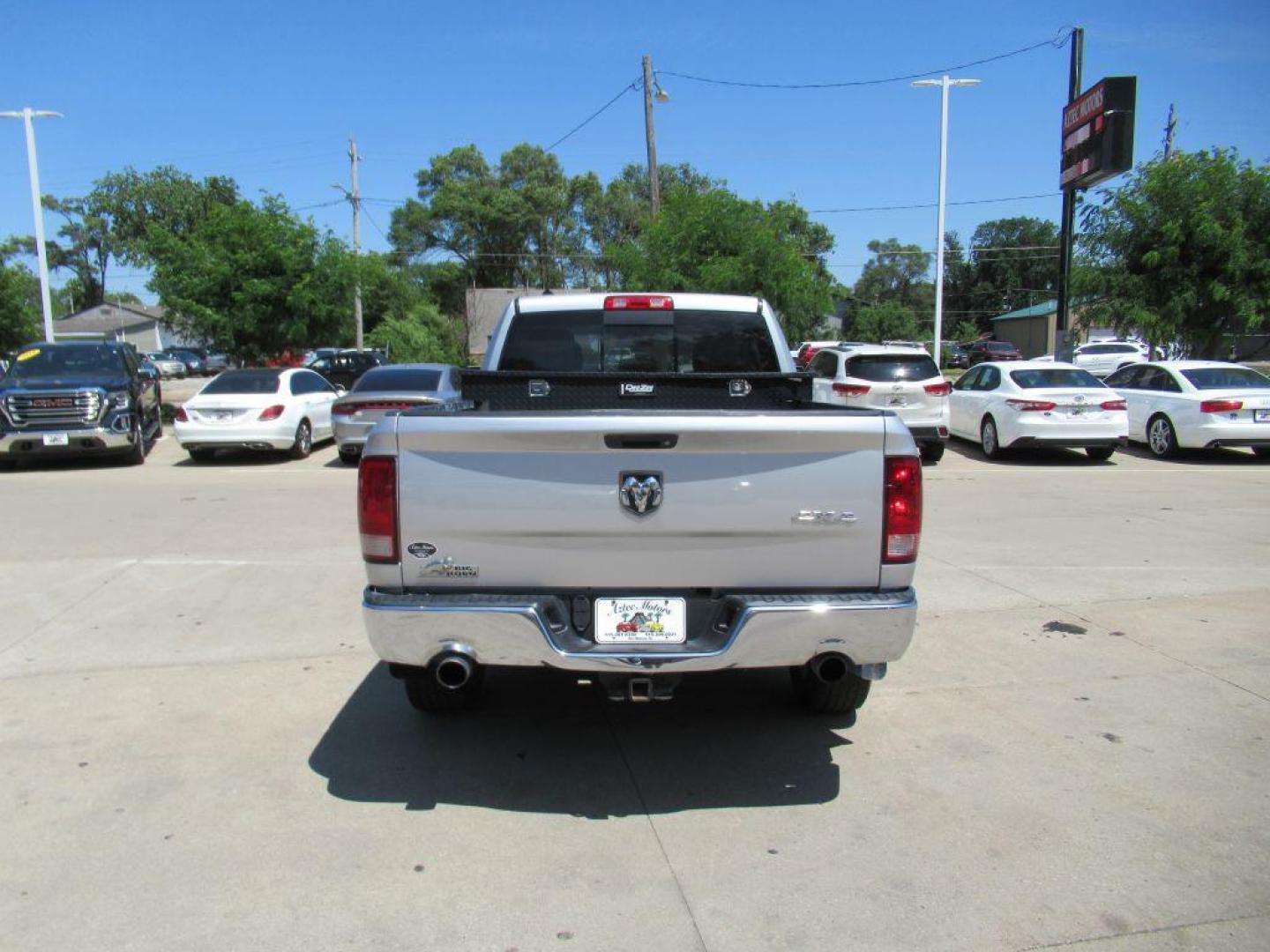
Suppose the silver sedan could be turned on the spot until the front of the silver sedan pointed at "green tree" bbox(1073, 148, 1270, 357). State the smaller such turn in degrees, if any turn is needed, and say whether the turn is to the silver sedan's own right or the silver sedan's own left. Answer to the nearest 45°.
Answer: approximately 45° to the silver sedan's own right

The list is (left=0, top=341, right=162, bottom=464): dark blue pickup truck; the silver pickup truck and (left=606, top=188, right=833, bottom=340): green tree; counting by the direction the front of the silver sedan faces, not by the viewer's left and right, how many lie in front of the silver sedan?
1

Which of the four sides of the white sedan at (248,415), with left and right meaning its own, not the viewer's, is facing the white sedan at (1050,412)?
right

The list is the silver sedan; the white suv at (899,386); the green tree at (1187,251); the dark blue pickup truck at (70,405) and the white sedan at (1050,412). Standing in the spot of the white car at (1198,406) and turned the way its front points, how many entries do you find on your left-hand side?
4

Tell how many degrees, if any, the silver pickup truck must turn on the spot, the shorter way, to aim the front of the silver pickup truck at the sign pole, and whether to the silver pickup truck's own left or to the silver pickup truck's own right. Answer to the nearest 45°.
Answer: approximately 45° to the silver pickup truck's own right

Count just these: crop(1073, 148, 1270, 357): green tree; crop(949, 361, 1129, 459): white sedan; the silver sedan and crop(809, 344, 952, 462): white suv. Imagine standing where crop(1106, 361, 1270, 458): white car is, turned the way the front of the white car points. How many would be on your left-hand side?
3

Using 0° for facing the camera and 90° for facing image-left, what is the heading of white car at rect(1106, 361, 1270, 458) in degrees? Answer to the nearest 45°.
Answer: approximately 135°

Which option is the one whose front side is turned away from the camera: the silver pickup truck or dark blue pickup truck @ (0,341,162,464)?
the silver pickup truck

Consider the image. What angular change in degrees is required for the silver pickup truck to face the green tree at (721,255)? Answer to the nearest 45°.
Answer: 0° — it already faces it

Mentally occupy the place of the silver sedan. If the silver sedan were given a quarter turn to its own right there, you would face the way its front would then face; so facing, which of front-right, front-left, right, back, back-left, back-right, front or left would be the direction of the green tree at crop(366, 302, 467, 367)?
back-left

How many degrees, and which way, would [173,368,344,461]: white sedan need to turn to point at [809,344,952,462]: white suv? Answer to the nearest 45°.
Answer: approximately 45° to its right

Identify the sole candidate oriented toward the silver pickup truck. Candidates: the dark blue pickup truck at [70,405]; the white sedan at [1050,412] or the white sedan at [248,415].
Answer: the dark blue pickup truck

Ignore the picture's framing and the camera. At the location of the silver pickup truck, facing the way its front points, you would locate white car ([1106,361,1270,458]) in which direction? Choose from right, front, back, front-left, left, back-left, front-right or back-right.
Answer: front-right

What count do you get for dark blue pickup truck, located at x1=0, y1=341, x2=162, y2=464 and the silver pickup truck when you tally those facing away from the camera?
1

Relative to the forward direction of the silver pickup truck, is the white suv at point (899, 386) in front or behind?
in front

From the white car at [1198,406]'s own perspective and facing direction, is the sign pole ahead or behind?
ahead

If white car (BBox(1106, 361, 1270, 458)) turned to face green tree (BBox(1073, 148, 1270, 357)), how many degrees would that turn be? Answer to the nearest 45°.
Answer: approximately 45° to its right

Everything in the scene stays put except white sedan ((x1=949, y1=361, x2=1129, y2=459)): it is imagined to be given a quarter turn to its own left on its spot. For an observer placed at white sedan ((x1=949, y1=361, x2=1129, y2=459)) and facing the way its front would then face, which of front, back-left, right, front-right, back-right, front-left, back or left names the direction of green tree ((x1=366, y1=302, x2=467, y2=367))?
right

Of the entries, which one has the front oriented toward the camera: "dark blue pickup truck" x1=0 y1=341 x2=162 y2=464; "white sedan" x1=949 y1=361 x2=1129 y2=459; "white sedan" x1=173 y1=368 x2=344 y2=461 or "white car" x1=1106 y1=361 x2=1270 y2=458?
the dark blue pickup truck

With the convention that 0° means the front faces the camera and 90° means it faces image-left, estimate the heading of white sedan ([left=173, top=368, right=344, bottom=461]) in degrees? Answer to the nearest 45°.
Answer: approximately 225°
